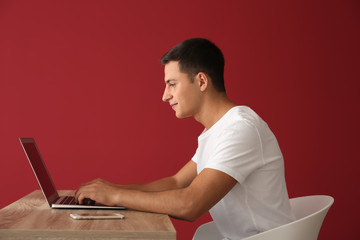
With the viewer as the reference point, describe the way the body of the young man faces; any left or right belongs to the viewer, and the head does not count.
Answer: facing to the left of the viewer

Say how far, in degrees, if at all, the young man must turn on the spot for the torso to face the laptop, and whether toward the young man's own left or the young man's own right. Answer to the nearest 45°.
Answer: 0° — they already face it

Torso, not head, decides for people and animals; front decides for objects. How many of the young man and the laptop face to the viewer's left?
1

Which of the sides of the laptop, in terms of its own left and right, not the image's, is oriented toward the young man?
front

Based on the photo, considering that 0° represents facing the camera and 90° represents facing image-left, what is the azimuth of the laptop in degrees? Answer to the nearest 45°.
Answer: approximately 270°

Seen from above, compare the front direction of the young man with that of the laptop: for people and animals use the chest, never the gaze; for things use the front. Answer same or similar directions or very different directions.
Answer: very different directions

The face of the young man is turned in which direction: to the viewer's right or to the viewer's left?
to the viewer's left
